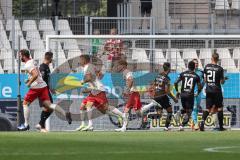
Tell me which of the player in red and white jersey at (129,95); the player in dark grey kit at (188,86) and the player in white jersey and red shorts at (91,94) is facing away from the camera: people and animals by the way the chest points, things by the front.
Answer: the player in dark grey kit

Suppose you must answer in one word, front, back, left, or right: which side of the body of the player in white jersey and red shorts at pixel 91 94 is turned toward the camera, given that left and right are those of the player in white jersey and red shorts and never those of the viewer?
left

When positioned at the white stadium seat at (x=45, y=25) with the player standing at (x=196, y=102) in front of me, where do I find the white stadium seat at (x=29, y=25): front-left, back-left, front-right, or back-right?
back-right

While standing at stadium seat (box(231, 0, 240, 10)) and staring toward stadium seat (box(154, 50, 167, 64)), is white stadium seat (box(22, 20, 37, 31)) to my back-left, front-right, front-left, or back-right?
front-right

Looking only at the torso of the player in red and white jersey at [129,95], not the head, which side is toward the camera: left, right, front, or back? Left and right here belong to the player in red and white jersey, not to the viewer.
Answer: left

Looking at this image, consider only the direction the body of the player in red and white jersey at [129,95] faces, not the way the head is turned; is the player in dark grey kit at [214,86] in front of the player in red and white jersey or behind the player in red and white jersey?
behind

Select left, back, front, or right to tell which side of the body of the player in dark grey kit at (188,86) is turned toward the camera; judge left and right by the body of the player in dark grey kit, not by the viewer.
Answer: back
